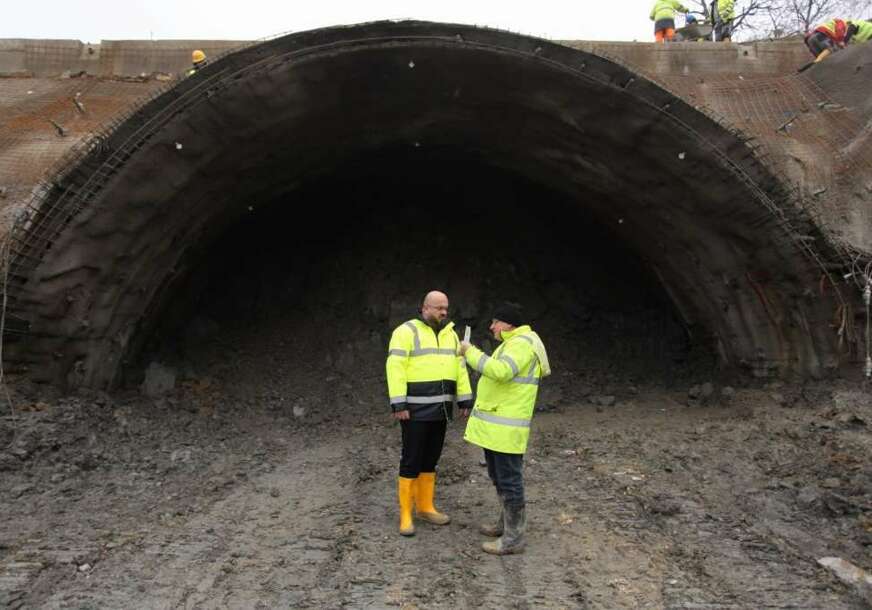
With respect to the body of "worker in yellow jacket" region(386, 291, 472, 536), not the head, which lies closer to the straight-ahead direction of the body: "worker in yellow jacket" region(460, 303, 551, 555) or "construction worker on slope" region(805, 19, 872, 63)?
the worker in yellow jacket

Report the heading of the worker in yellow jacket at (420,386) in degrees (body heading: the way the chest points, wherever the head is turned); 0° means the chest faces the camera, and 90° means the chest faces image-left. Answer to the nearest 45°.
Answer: approximately 315°

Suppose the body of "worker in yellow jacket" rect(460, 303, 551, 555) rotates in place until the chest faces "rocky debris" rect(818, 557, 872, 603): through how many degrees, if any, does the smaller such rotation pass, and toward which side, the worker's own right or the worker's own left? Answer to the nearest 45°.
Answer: approximately 180°

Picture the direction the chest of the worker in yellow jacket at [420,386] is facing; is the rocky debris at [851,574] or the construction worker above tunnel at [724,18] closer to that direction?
the rocky debris

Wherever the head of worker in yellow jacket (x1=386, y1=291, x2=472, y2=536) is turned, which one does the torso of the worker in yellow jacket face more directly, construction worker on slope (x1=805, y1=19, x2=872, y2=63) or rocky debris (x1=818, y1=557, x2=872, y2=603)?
the rocky debris

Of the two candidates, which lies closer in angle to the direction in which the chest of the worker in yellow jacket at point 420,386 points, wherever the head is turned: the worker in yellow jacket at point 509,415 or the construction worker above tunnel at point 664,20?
the worker in yellow jacket at point 509,415

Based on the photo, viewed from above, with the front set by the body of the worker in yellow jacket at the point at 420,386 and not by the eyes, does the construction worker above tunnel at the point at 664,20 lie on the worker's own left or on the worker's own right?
on the worker's own left

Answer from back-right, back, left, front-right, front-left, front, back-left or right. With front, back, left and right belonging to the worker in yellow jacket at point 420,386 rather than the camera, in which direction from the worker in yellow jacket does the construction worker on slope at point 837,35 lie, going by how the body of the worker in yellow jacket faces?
left

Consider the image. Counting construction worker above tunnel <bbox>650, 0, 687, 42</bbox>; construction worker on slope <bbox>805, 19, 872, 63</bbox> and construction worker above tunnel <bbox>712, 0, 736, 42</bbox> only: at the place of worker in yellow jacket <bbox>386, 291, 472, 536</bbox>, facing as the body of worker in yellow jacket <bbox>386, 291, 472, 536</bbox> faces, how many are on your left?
3

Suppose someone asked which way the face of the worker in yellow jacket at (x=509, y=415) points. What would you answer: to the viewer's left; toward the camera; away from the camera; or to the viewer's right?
to the viewer's left

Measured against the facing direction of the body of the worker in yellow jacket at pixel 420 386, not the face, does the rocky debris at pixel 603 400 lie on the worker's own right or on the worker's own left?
on the worker's own left

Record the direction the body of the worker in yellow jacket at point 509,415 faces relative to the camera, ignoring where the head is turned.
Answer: to the viewer's left

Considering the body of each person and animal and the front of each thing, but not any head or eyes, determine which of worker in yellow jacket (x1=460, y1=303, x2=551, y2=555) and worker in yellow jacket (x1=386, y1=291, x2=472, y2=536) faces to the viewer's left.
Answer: worker in yellow jacket (x1=460, y1=303, x2=551, y2=555)

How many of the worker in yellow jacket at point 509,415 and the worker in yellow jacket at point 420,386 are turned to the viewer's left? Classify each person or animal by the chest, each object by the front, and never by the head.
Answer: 1

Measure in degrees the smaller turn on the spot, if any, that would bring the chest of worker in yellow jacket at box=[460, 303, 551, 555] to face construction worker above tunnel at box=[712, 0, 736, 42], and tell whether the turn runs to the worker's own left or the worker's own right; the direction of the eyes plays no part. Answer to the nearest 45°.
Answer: approximately 135° to the worker's own right

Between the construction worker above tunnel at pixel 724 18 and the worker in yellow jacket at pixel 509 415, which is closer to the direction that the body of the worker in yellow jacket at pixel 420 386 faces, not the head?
the worker in yellow jacket at pixel 509 415
